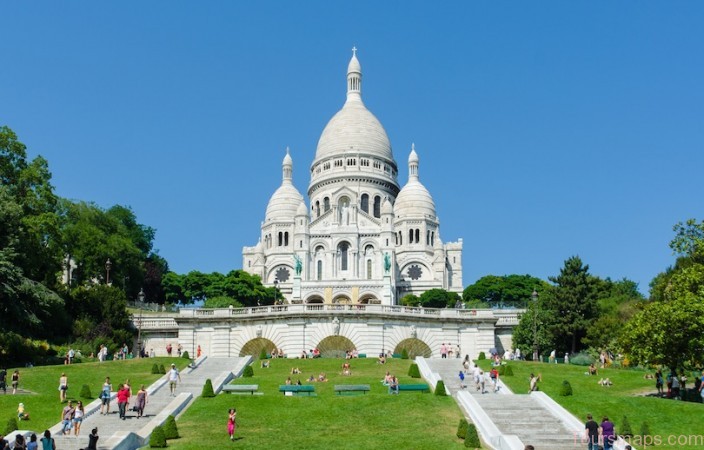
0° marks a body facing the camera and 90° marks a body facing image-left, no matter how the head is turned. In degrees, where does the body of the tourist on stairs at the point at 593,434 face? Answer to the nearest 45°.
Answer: approximately 180°

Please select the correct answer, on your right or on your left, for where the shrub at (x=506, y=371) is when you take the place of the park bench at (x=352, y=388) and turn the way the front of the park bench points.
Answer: on your left

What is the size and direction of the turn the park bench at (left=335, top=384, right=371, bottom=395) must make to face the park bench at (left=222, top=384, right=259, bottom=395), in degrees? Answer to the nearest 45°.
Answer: approximately 90° to its right

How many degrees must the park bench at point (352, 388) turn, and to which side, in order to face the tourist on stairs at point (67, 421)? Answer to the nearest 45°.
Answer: approximately 45° to its right

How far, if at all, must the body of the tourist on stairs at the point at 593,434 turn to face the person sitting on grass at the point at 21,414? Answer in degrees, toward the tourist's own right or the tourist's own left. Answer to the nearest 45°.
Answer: approximately 90° to the tourist's own left

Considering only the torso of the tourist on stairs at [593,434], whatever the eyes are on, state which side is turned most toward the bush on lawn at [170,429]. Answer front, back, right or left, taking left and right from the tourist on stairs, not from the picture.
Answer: left

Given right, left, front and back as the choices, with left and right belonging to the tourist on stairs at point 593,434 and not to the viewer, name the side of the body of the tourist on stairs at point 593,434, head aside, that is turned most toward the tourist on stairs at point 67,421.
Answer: left

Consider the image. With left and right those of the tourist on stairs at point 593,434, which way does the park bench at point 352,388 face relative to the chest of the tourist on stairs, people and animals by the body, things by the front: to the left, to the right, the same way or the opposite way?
the opposite way

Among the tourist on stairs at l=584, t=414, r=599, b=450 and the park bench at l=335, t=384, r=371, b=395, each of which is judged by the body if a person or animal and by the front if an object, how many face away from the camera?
1

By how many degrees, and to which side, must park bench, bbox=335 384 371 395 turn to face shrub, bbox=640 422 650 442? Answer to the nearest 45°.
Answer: approximately 45° to its left

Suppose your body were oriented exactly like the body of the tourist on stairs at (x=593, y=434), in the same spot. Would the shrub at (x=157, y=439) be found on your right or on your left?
on your left
